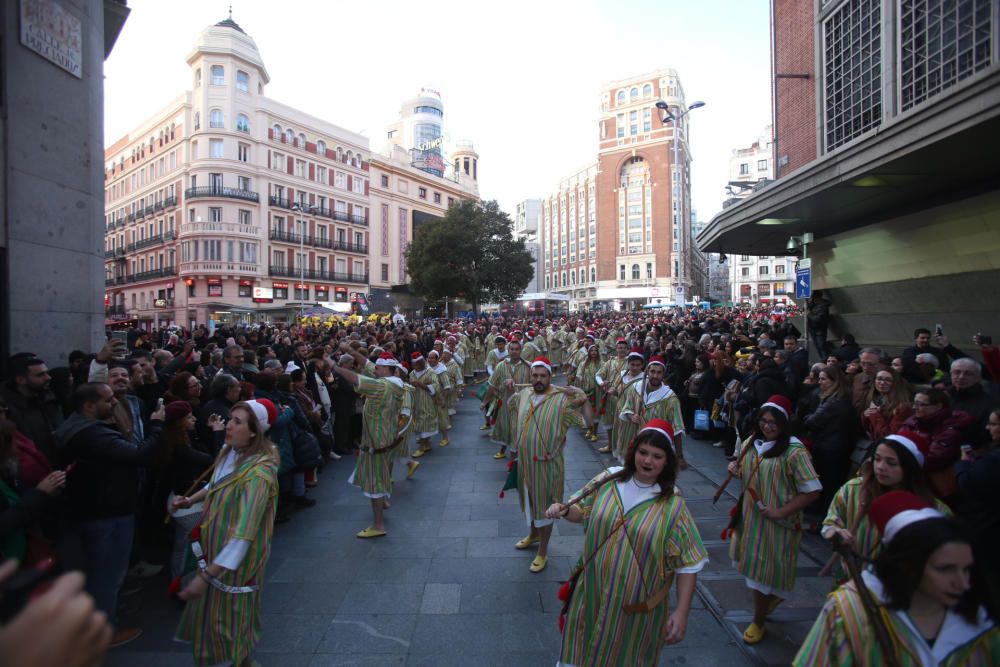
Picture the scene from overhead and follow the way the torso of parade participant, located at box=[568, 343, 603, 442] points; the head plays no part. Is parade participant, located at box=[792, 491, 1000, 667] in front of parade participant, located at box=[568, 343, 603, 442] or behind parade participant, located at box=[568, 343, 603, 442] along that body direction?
in front

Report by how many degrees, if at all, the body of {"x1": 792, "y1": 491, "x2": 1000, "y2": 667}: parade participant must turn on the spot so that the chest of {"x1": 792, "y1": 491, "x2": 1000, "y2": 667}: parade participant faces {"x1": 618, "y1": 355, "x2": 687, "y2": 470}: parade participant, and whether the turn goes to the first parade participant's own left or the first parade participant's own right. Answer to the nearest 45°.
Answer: approximately 180°

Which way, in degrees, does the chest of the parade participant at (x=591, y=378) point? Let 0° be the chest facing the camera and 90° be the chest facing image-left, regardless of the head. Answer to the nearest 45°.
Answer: approximately 0°

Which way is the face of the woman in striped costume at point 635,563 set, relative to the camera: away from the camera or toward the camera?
toward the camera

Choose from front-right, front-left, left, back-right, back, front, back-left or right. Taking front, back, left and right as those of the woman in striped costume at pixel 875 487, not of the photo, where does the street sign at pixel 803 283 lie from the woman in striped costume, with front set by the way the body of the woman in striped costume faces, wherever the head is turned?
back-right

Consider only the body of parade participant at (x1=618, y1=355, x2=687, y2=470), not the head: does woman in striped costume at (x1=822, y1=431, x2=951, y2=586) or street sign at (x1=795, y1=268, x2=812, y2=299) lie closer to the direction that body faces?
the woman in striped costume

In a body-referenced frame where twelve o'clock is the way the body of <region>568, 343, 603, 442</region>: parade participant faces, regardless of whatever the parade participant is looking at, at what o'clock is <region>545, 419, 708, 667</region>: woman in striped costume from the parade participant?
The woman in striped costume is roughly at 12 o'clock from the parade participant.

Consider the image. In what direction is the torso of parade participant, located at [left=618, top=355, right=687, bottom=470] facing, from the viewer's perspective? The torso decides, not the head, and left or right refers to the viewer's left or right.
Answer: facing the viewer

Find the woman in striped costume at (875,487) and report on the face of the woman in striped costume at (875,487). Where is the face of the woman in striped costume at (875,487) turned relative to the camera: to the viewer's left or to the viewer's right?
to the viewer's left

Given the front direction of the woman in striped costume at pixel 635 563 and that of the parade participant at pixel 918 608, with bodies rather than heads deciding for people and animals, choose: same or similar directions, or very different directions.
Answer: same or similar directions

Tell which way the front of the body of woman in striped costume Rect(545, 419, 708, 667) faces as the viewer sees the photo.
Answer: toward the camera

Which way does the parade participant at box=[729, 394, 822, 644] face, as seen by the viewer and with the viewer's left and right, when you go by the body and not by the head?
facing the viewer and to the left of the viewer
